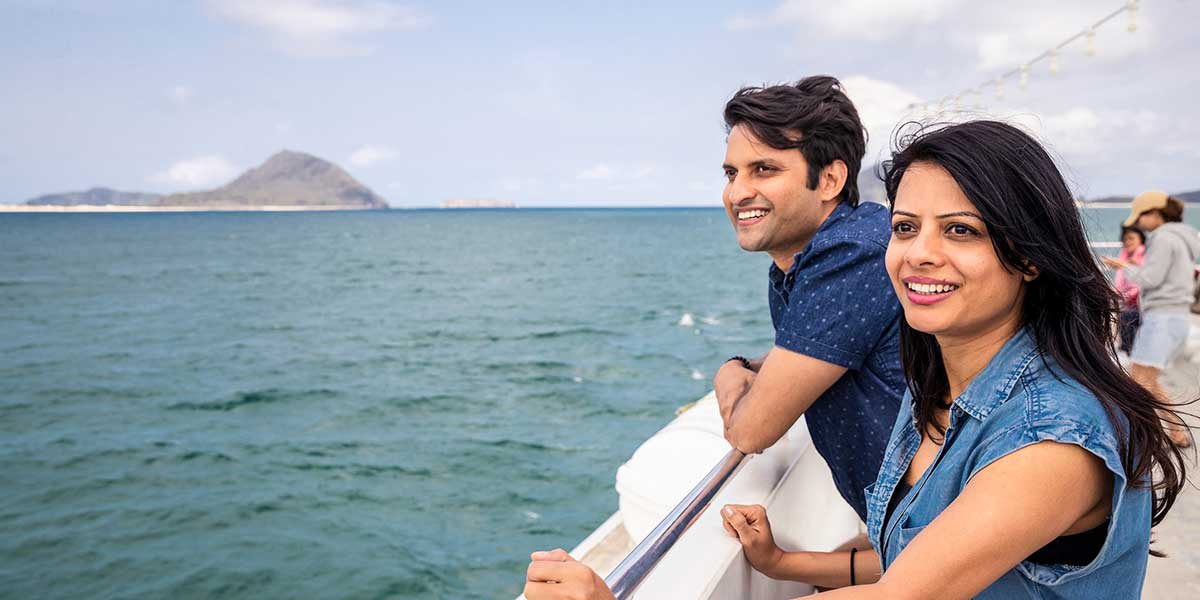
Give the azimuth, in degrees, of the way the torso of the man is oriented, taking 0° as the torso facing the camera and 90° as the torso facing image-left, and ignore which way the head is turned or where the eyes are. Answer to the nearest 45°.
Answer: approximately 90°

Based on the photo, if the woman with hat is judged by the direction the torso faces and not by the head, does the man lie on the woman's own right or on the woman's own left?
on the woman's own left

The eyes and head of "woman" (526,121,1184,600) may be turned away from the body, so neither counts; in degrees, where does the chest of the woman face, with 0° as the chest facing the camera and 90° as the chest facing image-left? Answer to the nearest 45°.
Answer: approximately 45°

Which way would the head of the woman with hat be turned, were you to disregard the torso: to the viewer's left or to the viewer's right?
to the viewer's left

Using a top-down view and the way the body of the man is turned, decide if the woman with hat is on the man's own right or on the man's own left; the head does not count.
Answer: on the man's own right

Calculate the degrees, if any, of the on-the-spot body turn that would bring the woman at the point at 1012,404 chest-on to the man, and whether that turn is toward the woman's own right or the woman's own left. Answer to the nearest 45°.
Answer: approximately 90° to the woman's own right

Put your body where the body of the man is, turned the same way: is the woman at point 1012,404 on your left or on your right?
on your left

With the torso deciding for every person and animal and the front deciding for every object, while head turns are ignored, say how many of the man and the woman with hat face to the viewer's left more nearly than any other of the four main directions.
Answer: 2

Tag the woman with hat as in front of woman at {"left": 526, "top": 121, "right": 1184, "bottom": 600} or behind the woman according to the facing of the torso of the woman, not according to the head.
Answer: behind

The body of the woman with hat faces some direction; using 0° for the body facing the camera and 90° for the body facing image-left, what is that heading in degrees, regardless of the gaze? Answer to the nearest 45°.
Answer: approximately 90°
